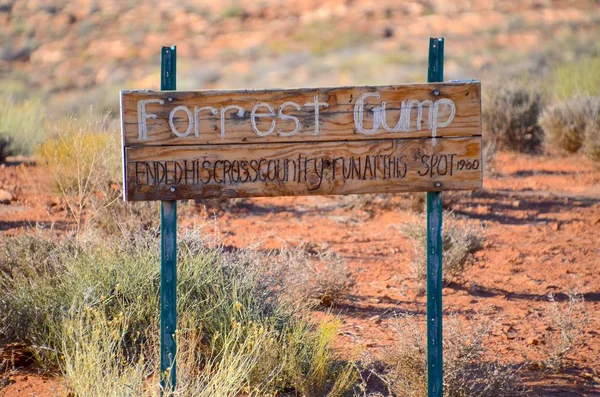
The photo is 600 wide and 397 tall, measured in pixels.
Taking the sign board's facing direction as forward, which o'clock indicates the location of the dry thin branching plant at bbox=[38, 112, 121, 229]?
The dry thin branching plant is roughly at 5 o'clock from the sign board.

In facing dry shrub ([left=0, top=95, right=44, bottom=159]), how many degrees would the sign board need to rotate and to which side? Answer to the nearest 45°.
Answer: approximately 135° to its right

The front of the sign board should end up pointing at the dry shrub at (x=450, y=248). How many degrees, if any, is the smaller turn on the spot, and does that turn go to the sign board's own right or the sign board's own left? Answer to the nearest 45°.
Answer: approximately 135° to the sign board's own left

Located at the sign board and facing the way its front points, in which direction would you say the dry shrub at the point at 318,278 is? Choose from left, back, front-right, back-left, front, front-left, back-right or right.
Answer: back

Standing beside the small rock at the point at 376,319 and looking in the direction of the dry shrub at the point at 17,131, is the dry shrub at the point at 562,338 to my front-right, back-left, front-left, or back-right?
back-right

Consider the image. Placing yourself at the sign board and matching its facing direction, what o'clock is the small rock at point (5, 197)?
The small rock is roughly at 5 o'clock from the sign board.

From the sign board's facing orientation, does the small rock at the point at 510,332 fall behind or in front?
behind

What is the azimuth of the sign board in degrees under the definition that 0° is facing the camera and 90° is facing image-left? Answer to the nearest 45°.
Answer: approximately 0°

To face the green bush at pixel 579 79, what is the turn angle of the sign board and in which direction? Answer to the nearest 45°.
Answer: approximately 135° to its left

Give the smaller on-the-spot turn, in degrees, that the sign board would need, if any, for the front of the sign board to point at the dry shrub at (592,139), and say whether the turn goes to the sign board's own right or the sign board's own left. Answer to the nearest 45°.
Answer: approximately 135° to the sign board's own left
